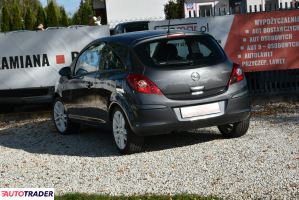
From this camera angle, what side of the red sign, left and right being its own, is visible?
front

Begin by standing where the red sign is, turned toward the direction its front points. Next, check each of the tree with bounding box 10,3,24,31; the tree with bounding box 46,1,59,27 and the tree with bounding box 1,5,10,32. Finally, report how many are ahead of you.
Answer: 0

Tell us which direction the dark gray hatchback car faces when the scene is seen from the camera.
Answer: facing away from the viewer and to the left of the viewer

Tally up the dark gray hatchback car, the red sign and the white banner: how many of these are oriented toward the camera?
2

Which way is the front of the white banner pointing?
toward the camera

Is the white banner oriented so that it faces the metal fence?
no

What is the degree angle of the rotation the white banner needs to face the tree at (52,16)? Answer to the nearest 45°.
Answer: approximately 180°

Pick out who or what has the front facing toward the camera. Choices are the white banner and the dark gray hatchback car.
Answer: the white banner

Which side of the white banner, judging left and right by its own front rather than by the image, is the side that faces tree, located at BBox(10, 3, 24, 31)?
back

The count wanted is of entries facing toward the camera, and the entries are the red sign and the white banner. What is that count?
2

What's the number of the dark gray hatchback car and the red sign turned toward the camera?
1

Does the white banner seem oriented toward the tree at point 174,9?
no

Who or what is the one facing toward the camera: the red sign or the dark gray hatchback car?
the red sign

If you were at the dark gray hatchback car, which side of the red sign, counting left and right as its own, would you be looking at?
front

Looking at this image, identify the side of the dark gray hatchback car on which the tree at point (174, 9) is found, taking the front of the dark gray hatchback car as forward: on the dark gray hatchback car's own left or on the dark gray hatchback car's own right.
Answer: on the dark gray hatchback car's own right

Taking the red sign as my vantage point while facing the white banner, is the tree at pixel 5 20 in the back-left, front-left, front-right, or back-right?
front-right

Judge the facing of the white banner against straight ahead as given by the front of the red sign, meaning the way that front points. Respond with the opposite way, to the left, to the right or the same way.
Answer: the same way

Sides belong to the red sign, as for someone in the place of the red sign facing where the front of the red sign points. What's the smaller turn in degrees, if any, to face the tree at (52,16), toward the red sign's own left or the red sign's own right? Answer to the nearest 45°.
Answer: approximately 135° to the red sign's own right
